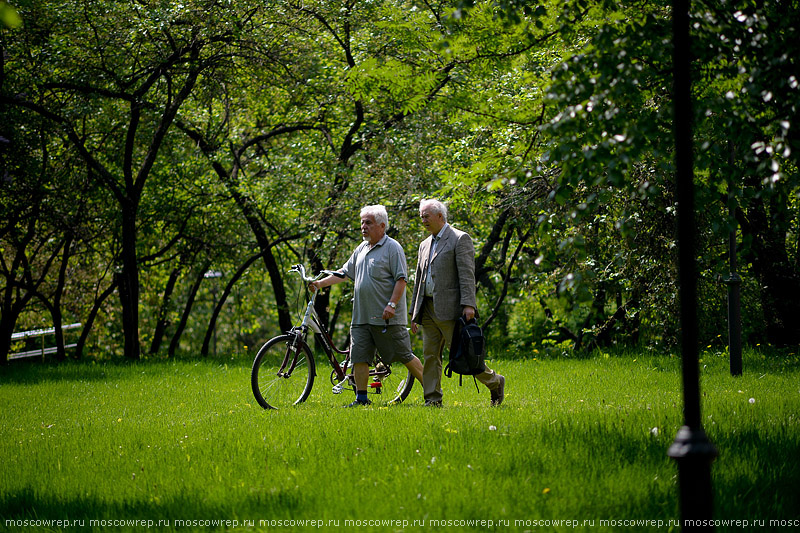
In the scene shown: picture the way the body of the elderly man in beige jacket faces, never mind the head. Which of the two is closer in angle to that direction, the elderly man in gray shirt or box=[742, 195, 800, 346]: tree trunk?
the elderly man in gray shirt

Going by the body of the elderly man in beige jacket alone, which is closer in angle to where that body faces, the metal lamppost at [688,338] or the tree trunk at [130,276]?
the metal lamppost

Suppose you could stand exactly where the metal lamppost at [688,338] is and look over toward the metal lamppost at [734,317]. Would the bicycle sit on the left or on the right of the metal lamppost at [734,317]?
left

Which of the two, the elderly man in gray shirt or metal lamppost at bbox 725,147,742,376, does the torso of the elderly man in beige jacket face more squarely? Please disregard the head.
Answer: the elderly man in gray shirt

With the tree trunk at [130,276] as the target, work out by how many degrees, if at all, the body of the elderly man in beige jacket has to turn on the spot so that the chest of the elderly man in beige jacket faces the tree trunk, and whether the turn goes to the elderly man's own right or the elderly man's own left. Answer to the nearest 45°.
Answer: approximately 90° to the elderly man's own right

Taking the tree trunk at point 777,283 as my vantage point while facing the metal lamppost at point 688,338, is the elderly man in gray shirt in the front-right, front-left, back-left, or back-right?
front-right

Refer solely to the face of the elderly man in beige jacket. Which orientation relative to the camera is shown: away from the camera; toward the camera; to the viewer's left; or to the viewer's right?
to the viewer's left

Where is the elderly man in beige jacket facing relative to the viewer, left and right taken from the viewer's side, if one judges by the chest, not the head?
facing the viewer and to the left of the viewer

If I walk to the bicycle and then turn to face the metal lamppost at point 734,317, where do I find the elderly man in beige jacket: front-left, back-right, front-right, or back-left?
front-right

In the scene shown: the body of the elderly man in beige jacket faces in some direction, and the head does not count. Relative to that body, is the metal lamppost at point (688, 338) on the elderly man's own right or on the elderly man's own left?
on the elderly man's own left

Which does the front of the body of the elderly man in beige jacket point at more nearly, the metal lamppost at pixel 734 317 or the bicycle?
the bicycle

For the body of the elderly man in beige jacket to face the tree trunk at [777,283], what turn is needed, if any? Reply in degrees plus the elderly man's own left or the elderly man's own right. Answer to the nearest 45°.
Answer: approximately 180°

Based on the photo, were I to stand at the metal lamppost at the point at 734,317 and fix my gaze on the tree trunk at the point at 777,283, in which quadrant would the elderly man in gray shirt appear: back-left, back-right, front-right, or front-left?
back-left

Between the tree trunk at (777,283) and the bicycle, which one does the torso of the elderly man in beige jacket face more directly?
the bicycle
